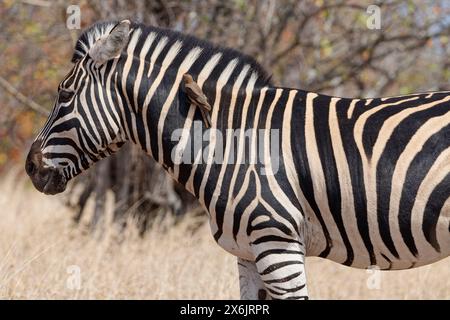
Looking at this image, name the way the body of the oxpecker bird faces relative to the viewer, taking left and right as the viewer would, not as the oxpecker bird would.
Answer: facing away from the viewer and to the left of the viewer

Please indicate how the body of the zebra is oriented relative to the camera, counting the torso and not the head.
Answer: to the viewer's left
